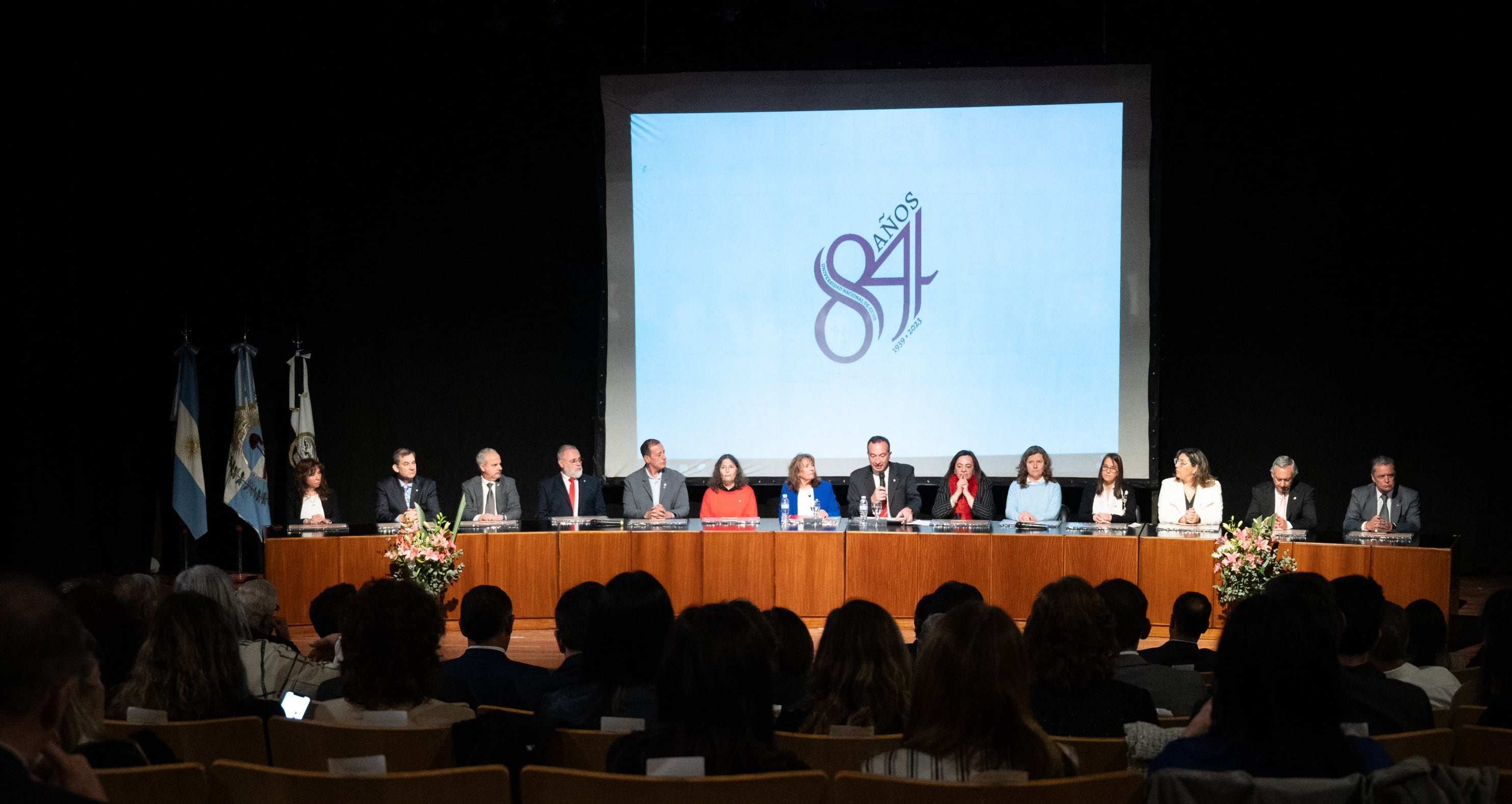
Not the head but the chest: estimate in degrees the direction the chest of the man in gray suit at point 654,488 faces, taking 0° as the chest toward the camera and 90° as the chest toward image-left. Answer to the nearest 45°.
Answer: approximately 0°

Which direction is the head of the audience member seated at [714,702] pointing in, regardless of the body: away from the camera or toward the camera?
away from the camera

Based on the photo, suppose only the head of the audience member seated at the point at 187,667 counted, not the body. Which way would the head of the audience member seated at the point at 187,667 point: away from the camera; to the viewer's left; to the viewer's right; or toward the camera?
away from the camera

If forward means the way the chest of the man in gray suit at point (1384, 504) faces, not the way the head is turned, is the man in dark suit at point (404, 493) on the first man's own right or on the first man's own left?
on the first man's own right

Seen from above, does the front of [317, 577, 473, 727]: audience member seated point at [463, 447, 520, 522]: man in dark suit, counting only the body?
yes

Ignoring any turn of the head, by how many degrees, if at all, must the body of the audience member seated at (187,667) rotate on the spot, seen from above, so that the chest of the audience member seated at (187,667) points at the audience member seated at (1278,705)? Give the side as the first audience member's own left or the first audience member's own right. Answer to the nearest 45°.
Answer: approximately 135° to the first audience member's own right

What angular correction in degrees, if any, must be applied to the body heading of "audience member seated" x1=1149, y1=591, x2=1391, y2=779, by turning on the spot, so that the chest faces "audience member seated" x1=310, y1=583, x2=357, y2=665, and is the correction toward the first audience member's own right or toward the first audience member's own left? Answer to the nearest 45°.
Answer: approximately 45° to the first audience member's own left

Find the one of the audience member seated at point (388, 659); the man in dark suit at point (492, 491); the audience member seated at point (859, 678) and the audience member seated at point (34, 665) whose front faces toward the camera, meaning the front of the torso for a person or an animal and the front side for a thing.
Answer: the man in dark suit

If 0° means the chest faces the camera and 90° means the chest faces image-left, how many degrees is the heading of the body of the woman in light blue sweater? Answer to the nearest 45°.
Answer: approximately 0°

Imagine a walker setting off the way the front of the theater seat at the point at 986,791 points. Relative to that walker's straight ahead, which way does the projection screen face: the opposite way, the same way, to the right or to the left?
the opposite way
